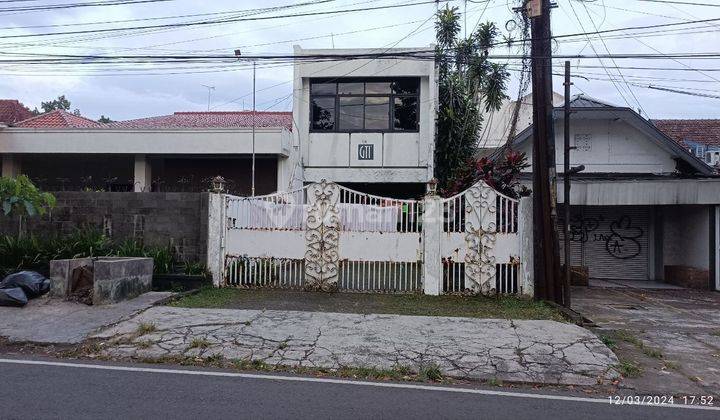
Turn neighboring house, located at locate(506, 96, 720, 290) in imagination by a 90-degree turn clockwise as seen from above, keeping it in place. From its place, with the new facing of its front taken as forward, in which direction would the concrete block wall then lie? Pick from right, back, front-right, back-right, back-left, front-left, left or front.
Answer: front-left

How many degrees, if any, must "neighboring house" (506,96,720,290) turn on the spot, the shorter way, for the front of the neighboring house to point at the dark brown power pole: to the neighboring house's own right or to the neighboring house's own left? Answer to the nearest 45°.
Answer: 0° — it already faces it

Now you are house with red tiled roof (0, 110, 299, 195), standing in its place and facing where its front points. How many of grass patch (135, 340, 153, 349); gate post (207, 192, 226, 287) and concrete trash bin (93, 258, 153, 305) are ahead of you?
3

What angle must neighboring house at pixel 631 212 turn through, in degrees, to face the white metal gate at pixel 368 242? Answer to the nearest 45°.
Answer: approximately 45° to its right

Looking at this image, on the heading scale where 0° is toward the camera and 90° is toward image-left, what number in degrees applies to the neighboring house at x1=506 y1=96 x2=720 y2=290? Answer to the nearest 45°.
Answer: approximately 0°

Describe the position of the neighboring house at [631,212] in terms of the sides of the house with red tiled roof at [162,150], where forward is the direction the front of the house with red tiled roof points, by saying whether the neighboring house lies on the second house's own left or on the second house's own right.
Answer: on the second house's own left

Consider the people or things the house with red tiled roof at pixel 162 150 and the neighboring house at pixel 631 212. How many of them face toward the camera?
2

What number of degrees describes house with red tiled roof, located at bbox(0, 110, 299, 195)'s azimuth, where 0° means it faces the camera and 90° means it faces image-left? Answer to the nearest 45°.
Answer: approximately 0°

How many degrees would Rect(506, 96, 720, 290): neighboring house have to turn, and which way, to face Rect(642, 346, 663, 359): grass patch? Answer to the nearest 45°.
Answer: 0° — it already faces it

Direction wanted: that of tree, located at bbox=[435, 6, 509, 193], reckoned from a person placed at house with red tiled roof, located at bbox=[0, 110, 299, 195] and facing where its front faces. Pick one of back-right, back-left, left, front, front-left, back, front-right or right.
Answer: left

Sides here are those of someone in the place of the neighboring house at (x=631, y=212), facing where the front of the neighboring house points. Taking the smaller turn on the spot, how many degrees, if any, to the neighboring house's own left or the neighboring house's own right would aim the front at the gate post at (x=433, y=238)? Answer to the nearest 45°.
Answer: approximately 45° to the neighboring house's own right

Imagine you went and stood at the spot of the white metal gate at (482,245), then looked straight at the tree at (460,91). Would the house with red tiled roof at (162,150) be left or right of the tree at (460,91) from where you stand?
left

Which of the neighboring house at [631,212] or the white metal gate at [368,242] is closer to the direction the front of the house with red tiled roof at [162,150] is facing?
the white metal gate

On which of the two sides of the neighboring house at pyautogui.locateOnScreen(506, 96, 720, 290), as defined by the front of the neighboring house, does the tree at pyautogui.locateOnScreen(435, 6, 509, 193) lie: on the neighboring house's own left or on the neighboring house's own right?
on the neighboring house's own right

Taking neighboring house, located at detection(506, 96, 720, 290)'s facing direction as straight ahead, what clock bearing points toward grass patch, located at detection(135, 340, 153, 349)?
The grass patch is roughly at 1 o'clock from the neighboring house.

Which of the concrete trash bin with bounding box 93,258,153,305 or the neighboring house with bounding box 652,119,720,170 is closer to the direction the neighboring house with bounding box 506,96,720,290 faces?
the concrete trash bin
